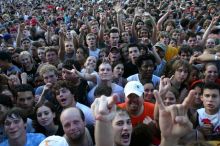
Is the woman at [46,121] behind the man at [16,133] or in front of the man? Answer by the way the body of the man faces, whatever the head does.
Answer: behind

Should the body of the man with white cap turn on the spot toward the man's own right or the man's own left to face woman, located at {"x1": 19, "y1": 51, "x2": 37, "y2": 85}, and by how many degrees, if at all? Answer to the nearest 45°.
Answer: approximately 135° to the man's own right

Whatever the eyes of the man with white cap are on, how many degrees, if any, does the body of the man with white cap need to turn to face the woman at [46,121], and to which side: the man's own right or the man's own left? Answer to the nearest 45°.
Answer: approximately 90° to the man's own right

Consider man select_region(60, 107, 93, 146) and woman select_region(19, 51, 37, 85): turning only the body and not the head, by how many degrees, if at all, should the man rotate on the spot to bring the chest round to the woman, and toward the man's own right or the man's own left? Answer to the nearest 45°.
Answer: approximately 180°

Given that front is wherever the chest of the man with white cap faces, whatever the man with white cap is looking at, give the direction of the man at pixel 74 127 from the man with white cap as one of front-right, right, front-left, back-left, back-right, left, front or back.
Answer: front-right

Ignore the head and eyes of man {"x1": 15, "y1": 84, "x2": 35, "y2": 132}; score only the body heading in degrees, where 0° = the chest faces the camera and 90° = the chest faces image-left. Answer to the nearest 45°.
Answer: approximately 0°

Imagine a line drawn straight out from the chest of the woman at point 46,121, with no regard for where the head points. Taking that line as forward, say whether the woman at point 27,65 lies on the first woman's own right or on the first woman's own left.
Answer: on the first woman's own right

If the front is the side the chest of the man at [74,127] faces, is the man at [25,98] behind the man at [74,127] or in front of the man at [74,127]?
behind
